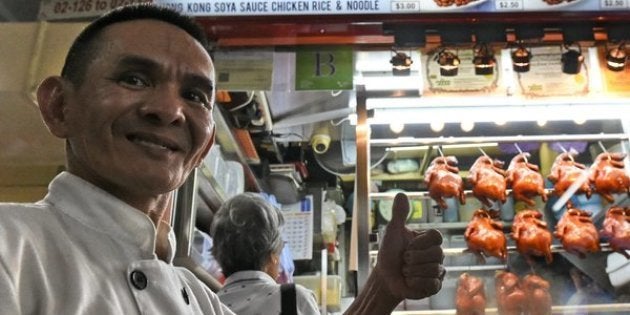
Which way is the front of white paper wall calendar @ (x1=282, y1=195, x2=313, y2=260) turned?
toward the camera

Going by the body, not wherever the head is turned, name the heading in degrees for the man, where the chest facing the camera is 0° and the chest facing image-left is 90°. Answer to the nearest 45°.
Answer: approximately 315°

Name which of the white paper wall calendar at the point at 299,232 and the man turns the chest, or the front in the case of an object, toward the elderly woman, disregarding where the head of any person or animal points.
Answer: the white paper wall calendar

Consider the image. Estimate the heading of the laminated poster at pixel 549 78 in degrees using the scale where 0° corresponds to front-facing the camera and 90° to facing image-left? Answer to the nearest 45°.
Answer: approximately 0°

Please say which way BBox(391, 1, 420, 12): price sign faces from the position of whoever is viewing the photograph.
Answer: facing the viewer

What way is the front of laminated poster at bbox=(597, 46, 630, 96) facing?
toward the camera

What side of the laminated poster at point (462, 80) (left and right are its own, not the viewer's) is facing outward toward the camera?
front

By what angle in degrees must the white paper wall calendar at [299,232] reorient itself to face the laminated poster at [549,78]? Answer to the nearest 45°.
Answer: approximately 45° to its left

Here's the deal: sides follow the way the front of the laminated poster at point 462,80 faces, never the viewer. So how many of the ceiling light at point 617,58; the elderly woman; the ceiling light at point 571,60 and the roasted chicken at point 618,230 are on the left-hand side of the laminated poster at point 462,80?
3
